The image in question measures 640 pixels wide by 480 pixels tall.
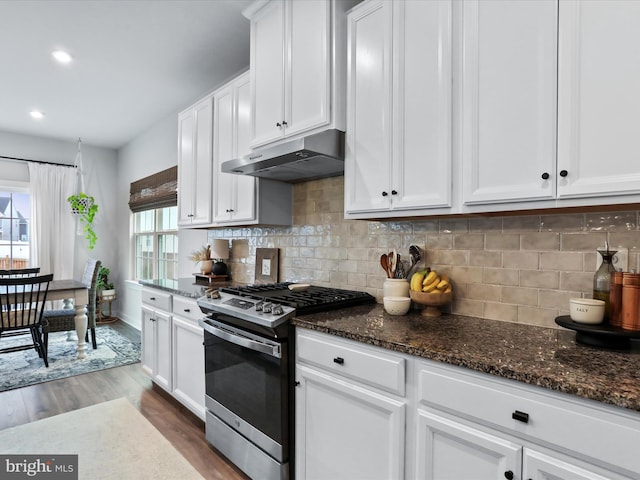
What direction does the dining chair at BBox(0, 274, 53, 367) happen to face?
away from the camera

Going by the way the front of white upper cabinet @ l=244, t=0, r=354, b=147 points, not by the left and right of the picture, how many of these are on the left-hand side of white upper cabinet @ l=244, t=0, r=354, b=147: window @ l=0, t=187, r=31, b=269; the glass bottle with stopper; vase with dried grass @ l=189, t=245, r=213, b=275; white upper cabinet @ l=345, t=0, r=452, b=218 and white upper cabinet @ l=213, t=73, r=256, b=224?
2

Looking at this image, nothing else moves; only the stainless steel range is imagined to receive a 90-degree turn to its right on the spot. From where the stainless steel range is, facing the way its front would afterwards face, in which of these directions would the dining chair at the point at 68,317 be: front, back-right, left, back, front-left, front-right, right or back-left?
front

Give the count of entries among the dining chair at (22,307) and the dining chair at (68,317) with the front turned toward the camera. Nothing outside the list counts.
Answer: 0

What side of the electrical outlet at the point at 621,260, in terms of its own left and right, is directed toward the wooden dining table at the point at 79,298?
right

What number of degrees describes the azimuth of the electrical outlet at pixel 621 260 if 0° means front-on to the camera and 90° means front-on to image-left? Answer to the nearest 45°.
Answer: approximately 0°

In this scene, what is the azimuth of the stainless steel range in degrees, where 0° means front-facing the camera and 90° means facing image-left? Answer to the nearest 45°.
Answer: approximately 45°

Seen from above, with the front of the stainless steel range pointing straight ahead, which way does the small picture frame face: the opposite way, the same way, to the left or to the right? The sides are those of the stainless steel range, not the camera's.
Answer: the same way

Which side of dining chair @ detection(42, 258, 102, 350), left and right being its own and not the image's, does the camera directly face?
left

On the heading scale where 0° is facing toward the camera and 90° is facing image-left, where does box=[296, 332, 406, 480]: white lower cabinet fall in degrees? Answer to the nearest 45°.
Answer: approximately 45°

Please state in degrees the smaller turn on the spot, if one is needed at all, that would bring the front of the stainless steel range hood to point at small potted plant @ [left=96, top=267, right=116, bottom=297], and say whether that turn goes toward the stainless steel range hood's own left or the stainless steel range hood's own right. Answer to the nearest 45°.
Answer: approximately 90° to the stainless steel range hood's own right

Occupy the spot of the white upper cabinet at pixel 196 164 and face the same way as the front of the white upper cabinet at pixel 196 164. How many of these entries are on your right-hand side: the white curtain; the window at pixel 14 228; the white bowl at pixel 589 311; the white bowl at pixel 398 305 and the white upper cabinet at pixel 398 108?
2
